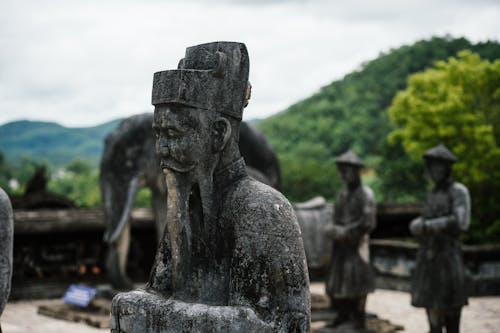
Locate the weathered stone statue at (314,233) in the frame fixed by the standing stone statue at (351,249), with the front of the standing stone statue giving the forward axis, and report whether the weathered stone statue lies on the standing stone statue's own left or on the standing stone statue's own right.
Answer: on the standing stone statue's own right

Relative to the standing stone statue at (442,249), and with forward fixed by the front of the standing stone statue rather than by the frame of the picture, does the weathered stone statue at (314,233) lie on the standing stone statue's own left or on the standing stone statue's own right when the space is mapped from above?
on the standing stone statue's own right

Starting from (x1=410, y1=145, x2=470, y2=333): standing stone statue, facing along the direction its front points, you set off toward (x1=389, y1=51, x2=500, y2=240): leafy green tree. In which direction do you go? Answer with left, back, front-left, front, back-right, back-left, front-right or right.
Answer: back-right

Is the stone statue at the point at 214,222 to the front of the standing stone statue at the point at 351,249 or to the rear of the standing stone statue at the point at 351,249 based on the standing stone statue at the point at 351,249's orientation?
to the front

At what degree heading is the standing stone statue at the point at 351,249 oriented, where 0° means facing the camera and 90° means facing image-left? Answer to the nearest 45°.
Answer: approximately 45°

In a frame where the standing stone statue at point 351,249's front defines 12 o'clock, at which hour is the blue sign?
The blue sign is roughly at 2 o'clock from the standing stone statue.

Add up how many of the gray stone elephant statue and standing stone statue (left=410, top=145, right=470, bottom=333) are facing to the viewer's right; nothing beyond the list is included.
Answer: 0

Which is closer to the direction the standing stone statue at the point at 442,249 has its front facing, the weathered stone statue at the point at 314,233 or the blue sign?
the blue sign

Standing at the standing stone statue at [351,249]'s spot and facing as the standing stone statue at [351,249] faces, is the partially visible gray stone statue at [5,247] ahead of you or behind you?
ahead

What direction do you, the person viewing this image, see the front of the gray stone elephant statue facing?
facing to the left of the viewer

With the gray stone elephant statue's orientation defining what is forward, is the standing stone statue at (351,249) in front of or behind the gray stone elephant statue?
behind

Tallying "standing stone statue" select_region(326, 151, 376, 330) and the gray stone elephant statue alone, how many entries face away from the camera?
0
